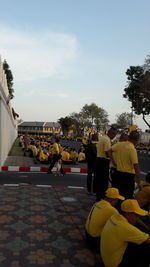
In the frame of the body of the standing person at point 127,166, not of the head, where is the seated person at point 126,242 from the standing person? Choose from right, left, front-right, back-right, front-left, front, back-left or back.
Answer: back-right

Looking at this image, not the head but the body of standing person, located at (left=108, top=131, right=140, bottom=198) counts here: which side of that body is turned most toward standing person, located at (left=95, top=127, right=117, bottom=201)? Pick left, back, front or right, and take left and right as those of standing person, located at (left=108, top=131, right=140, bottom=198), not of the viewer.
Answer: left

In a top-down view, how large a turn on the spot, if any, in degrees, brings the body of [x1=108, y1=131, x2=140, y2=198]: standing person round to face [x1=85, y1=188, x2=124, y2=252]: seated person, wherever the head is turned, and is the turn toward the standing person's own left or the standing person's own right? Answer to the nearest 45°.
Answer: approximately 135° to the standing person's own right

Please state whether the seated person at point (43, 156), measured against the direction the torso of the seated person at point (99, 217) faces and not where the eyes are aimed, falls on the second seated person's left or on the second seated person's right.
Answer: on the second seated person's left

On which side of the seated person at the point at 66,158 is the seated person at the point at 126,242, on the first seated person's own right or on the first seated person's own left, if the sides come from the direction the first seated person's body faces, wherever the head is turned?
on the first seated person's own right
